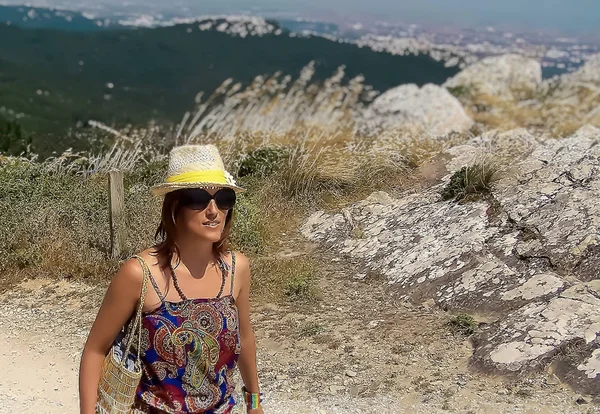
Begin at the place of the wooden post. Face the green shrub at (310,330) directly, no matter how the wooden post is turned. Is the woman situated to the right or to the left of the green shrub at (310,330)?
right

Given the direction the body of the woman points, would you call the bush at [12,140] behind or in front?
behind

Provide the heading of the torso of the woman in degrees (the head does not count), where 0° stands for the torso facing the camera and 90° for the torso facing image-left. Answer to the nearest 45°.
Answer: approximately 315°

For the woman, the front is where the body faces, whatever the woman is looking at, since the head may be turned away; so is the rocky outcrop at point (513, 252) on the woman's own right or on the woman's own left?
on the woman's own left

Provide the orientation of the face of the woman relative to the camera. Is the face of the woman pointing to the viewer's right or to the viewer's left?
to the viewer's right

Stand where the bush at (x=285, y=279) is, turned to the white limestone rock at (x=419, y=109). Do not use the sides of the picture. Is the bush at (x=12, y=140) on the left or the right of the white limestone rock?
left

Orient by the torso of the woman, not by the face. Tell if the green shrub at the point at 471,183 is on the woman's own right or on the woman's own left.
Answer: on the woman's own left

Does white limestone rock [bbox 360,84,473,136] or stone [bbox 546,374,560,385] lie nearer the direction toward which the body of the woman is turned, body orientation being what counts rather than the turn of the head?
the stone

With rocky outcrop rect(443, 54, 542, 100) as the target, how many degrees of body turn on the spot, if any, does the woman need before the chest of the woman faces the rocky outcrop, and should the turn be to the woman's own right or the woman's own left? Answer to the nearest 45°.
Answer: approximately 90° to the woman's own left

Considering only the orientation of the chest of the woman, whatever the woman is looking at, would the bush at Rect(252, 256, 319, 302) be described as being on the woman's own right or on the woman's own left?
on the woman's own left

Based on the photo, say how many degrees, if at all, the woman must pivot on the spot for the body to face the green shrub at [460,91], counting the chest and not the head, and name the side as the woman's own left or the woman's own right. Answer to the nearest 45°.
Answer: approximately 90° to the woman's own left

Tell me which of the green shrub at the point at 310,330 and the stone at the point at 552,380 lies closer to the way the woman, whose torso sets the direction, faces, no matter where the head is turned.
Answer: the stone

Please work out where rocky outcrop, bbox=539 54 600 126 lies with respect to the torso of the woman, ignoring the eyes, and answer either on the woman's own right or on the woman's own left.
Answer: on the woman's own left

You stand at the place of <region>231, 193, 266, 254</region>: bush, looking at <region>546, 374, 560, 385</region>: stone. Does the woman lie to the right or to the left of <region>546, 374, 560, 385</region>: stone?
right

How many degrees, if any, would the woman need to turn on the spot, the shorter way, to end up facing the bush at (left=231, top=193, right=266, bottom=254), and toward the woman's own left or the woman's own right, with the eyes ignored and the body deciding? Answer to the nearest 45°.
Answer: approximately 135° to the woman's own left
